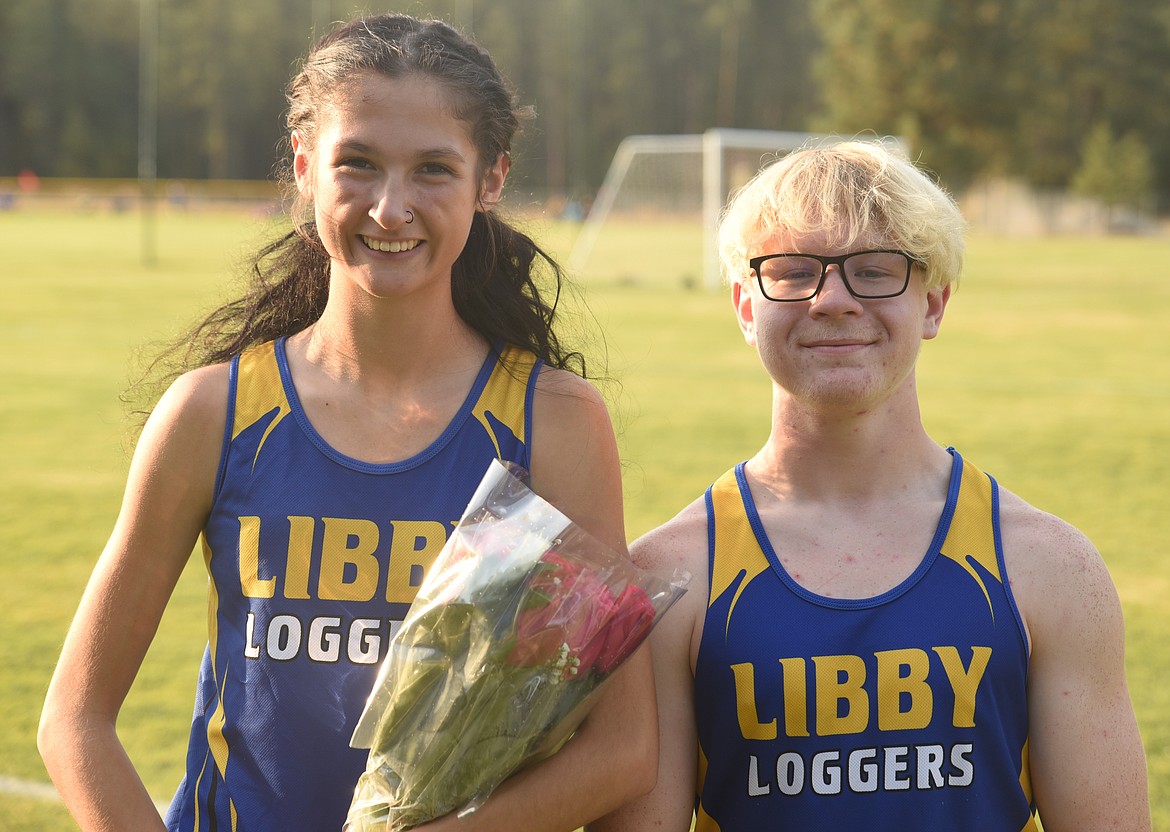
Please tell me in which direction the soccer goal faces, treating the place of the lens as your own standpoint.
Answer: facing the viewer and to the right of the viewer
